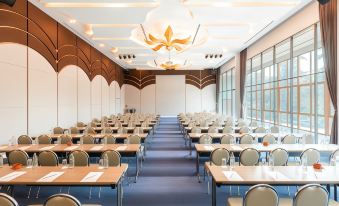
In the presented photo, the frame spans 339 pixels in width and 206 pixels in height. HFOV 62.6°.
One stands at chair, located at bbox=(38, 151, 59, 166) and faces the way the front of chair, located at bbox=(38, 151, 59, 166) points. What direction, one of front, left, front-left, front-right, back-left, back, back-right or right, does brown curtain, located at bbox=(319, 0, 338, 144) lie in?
right

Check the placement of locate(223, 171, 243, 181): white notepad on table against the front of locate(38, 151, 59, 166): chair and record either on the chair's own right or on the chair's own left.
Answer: on the chair's own right

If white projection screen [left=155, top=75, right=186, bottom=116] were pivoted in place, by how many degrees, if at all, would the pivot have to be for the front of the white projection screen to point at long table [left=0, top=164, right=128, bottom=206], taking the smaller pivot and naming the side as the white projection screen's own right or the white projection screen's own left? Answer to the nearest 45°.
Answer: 0° — it already faces it

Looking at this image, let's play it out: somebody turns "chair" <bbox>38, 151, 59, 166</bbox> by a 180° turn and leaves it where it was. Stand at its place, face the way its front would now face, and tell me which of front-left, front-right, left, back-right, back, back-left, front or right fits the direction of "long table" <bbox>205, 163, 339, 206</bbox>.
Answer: front-left

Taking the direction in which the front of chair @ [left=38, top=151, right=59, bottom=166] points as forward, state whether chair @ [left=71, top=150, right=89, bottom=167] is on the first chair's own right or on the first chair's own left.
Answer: on the first chair's own right

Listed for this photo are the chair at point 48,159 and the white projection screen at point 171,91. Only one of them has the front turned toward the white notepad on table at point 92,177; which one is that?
the white projection screen

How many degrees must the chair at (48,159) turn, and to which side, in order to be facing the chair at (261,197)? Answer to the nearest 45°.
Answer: approximately 135° to its right

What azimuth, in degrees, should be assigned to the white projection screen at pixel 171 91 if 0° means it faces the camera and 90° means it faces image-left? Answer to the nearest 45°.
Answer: approximately 0°

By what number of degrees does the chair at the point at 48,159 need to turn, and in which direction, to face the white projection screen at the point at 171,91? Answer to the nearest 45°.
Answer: approximately 45° to its right

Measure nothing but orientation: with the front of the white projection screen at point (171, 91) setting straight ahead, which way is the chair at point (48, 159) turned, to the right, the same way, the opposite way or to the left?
the opposite way

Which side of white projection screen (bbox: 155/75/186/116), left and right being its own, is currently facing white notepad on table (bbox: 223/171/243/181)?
front

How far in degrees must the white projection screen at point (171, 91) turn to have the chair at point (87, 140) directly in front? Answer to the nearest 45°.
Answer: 0° — it already faces it

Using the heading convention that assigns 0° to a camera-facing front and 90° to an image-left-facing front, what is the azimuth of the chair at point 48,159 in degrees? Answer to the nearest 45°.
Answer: approximately 180°

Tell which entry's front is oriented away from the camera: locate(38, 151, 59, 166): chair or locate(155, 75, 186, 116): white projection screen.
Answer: the chair
